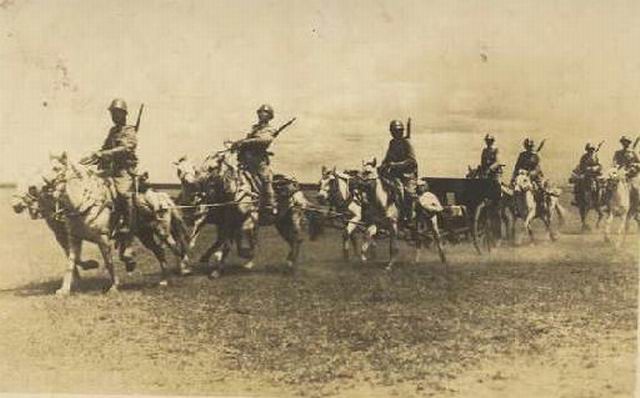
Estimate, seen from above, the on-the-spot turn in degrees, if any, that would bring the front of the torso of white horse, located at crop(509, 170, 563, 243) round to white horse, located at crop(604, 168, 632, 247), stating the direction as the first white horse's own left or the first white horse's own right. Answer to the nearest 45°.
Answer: approximately 135° to the first white horse's own left

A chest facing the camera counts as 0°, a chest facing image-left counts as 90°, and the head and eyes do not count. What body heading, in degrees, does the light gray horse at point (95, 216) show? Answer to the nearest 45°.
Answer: approximately 45°

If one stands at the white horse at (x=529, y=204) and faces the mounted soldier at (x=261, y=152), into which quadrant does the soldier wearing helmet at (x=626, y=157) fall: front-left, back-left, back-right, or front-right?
back-left

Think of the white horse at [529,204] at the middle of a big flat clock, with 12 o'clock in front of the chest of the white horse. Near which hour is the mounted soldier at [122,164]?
The mounted soldier is roughly at 1 o'clock from the white horse.

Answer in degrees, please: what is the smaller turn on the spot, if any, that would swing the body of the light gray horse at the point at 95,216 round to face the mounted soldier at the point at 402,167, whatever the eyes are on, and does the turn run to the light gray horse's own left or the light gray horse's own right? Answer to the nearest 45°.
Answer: approximately 135° to the light gray horse's own left
